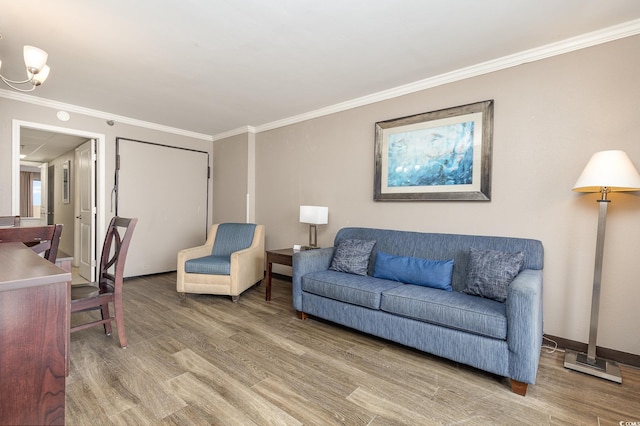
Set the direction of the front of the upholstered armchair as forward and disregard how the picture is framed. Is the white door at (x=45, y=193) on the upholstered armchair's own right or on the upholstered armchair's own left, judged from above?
on the upholstered armchair's own right

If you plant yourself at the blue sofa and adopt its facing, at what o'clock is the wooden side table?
The wooden side table is roughly at 2 o'clock from the blue sofa.

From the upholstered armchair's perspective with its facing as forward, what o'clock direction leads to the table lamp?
The table lamp is roughly at 8 o'clock from the upholstered armchair.

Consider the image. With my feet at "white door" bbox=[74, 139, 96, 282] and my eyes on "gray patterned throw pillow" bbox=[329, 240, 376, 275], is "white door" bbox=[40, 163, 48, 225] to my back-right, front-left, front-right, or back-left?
back-left

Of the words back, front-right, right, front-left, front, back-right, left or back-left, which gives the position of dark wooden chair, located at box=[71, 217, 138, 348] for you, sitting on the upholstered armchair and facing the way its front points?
front

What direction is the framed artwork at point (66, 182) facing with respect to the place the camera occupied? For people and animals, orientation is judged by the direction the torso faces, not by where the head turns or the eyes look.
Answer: facing to the left of the viewer

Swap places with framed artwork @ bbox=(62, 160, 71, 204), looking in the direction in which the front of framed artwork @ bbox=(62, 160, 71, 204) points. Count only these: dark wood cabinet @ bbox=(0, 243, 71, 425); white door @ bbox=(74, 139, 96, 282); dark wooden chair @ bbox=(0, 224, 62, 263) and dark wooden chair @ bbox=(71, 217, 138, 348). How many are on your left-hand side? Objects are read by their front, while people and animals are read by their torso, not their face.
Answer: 4

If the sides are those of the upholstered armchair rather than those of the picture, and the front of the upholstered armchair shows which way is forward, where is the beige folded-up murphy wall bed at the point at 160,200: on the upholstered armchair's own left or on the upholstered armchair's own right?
on the upholstered armchair's own right

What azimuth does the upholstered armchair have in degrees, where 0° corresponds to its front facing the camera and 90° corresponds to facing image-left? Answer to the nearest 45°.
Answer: approximately 45°

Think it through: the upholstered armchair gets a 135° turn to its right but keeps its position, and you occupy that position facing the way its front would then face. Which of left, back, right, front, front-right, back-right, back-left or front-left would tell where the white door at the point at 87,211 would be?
front-left

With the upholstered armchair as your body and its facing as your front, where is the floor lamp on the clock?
The floor lamp is roughly at 9 o'clock from the upholstered armchair.
